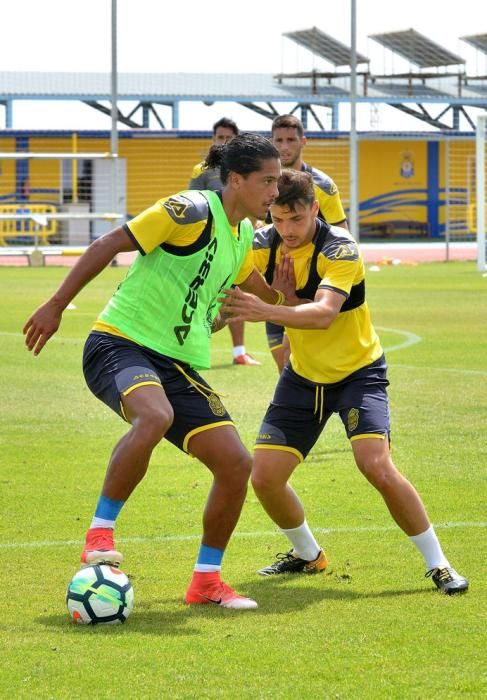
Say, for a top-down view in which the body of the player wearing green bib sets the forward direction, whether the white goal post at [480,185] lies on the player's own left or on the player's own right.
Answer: on the player's own left

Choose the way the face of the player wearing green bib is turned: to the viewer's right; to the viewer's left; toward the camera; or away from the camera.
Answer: to the viewer's right

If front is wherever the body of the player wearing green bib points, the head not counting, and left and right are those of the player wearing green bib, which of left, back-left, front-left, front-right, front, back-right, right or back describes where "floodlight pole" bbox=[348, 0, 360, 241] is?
back-left

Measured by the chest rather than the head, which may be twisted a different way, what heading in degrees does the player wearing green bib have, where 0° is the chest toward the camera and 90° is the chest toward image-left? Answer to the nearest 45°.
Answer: approximately 315°
